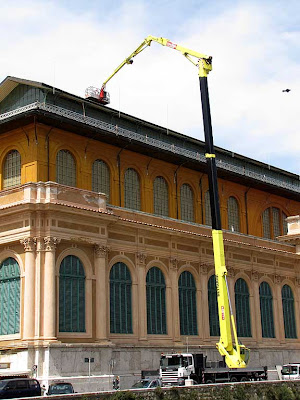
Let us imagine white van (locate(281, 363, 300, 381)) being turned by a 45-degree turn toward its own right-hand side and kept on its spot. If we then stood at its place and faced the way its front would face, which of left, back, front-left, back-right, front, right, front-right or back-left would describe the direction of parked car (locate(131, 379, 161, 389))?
front-left

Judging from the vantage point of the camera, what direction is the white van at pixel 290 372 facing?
facing the viewer and to the left of the viewer

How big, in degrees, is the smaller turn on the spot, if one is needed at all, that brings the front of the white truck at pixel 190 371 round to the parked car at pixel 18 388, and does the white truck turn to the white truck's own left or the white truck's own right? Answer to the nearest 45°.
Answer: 0° — it already faces it

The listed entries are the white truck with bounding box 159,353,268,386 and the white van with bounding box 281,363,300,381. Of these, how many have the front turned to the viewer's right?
0

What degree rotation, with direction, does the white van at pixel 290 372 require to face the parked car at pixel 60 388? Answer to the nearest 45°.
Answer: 0° — it already faces it

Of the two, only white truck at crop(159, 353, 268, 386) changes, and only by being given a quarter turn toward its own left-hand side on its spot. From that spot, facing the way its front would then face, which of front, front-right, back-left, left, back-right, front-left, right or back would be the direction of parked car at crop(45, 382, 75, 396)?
right

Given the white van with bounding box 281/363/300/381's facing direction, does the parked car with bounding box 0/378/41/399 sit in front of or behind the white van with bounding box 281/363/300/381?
in front

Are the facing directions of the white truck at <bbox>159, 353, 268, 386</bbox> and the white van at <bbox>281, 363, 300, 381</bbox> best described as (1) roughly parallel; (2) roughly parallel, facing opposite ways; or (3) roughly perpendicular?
roughly parallel

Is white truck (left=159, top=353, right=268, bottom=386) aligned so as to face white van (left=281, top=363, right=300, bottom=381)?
no

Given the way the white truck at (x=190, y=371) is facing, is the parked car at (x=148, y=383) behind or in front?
in front

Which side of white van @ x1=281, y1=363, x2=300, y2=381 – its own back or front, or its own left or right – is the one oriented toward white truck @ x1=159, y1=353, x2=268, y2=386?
front
